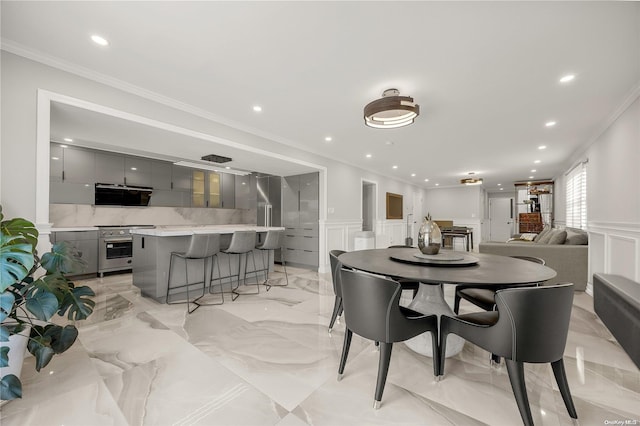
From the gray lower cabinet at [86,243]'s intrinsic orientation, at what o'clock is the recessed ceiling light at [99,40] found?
The recessed ceiling light is roughly at 12 o'clock from the gray lower cabinet.

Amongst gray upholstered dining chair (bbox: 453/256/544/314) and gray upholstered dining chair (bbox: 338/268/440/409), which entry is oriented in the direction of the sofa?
gray upholstered dining chair (bbox: 338/268/440/409)

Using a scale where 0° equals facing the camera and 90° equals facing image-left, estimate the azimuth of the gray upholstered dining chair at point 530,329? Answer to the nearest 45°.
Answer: approximately 135°

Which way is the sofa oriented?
to the viewer's left

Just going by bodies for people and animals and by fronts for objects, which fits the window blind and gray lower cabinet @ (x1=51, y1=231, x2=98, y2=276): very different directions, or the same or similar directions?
very different directions

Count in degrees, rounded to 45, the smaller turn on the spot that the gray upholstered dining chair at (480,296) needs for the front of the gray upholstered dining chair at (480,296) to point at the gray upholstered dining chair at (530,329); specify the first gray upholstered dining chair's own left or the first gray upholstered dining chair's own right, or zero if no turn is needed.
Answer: approximately 45° to the first gray upholstered dining chair's own left

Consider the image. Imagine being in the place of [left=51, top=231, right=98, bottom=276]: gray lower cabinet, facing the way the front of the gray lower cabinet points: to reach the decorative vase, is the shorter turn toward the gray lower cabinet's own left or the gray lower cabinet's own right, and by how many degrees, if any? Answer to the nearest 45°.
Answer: approximately 45° to the gray lower cabinet's own left

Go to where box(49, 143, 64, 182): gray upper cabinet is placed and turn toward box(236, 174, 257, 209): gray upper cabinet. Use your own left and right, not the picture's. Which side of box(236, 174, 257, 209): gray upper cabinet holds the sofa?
right

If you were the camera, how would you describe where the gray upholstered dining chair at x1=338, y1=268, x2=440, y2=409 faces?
facing away from the viewer and to the right of the viewer

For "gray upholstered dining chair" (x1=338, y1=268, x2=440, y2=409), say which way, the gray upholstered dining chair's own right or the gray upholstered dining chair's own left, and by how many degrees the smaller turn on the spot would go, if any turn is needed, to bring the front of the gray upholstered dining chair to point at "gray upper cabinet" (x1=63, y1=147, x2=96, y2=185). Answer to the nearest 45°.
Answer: approximately 135° to the gray upholstered dining chair's own left

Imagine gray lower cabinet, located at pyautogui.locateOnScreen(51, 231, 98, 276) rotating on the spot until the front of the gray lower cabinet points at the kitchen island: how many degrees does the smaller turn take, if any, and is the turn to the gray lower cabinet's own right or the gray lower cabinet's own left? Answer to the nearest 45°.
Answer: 0° — it already faces it
